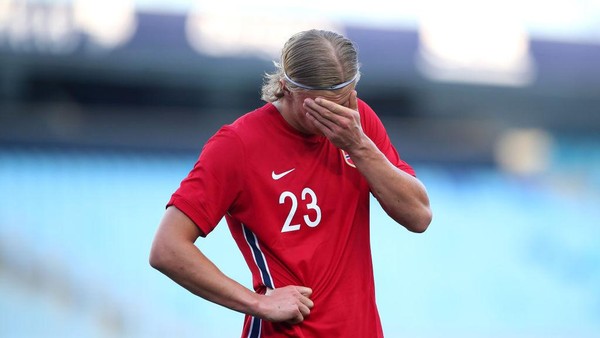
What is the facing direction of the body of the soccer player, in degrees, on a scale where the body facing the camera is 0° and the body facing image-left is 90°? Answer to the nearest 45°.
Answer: approximately 315°
